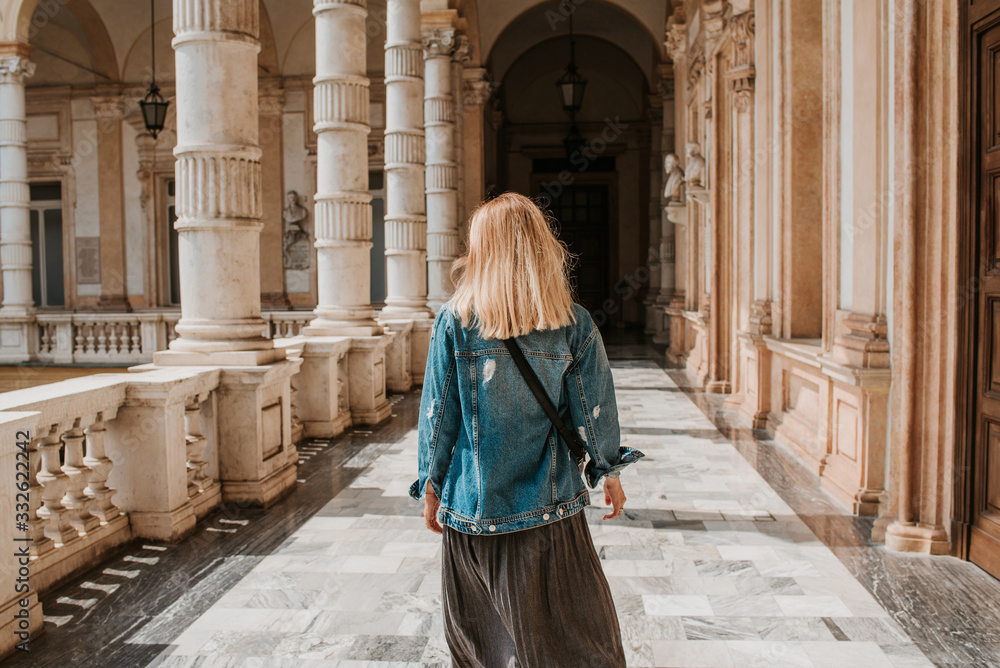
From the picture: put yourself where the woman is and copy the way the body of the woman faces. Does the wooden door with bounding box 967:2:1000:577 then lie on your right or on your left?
on your right

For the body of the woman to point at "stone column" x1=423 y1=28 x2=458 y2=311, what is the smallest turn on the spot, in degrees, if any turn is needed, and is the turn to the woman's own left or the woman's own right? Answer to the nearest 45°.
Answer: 0° — they already face it

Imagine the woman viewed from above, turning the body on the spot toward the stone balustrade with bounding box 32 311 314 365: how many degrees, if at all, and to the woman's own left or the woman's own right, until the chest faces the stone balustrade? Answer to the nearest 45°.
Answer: approximately 45° to the woman's own left

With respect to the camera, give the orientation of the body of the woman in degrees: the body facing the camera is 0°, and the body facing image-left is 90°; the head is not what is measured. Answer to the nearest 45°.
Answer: approximately 180°

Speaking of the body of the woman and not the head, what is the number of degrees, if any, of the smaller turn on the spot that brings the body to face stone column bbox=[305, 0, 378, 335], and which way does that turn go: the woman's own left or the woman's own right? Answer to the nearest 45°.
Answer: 0° — they already face it

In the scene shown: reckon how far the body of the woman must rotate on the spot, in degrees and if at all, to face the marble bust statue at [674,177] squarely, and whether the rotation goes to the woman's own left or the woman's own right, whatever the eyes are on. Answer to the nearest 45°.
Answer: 0° — they already face it

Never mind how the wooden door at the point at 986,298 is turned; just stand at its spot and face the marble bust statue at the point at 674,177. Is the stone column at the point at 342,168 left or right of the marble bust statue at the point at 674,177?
left

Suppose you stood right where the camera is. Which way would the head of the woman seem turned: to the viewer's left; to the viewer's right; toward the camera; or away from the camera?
away from the camera

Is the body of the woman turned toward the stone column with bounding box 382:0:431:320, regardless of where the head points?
yes

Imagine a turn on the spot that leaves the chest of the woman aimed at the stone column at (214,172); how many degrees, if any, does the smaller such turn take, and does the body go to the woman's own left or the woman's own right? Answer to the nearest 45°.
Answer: approximately 45° to the woman's own left
